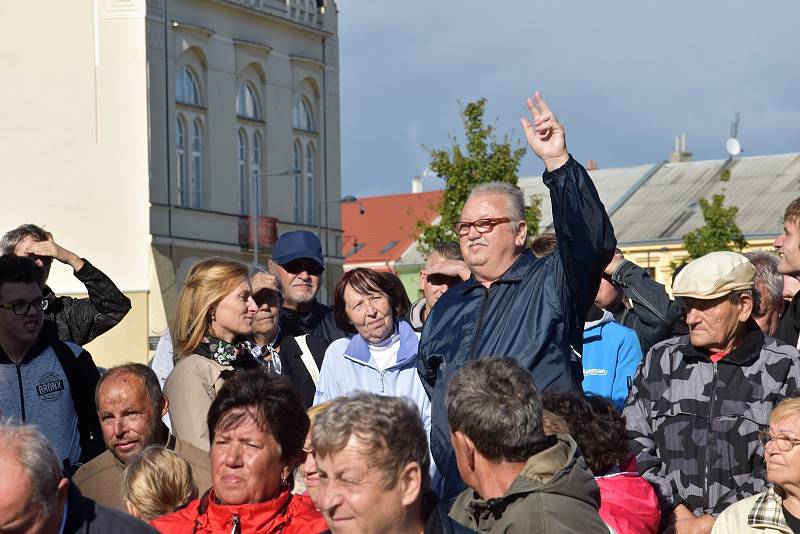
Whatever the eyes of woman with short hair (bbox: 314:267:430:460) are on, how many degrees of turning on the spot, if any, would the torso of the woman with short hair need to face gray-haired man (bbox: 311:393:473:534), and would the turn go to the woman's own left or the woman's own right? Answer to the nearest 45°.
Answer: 0° — they already face them

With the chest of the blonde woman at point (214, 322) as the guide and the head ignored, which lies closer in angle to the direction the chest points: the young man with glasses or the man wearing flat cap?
the man wearing flat cap

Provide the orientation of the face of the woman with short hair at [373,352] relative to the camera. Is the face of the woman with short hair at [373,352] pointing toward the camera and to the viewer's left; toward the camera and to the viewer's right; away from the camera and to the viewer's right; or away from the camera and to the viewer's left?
toward the camera and to the viewer's right

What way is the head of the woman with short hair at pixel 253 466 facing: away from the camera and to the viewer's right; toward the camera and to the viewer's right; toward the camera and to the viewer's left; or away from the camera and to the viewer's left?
toward the camera and to the viewer's left

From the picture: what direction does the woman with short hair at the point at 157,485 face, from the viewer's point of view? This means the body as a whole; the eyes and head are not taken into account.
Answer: away from the camera

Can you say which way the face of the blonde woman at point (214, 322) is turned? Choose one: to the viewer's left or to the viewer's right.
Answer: to the viewer's right

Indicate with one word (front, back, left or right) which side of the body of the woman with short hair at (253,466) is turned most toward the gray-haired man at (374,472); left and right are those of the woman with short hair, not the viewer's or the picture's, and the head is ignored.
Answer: left

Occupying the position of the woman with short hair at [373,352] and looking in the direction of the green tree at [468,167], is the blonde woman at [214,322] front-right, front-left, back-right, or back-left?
back-left

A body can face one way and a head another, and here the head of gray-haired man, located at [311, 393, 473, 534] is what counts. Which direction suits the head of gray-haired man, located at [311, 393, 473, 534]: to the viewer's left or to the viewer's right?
to the viewer's left
